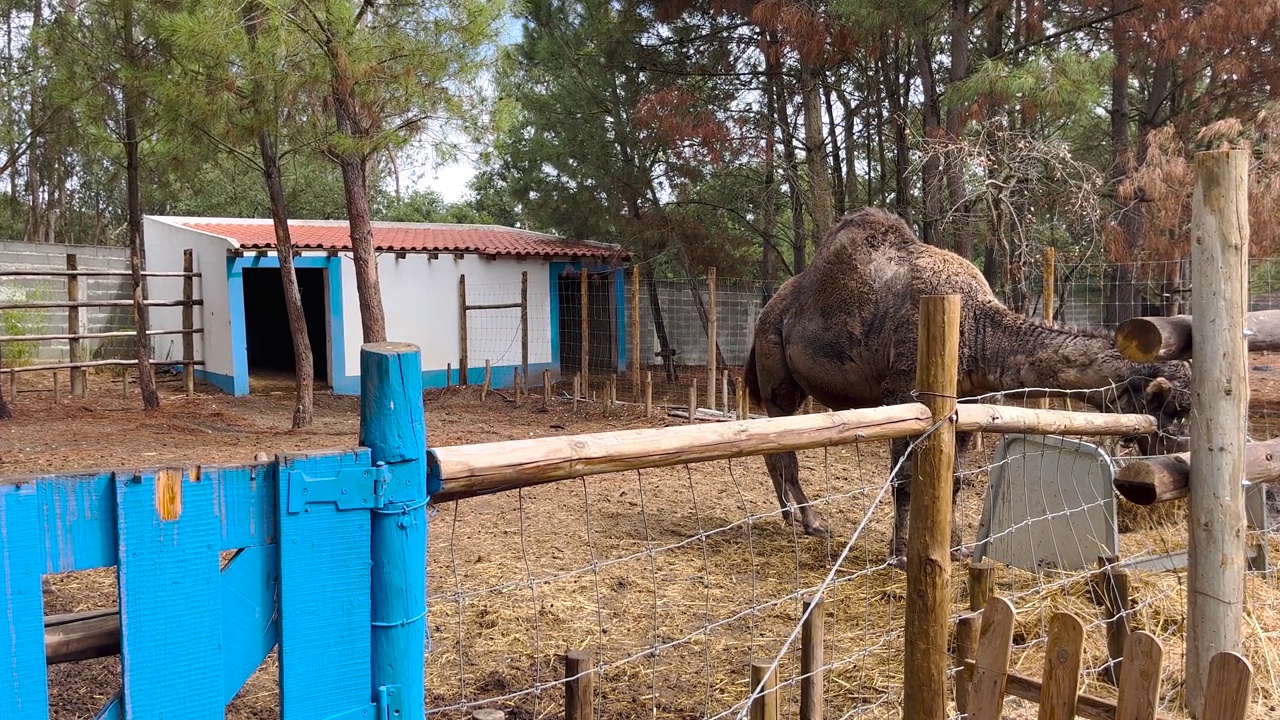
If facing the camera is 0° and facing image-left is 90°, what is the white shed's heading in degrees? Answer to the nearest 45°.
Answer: approximately 315°

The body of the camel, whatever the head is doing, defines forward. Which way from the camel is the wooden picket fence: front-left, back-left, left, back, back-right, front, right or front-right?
right

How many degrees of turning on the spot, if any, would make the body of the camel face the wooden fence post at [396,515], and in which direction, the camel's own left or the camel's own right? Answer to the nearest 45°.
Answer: approximately 90° to the camel's own right

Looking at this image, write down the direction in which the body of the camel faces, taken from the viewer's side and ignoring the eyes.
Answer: to the viewer's right

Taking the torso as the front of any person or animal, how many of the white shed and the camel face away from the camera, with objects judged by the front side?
0

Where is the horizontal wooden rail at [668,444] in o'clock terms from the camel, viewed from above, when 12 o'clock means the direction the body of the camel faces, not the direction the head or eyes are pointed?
The horizontal wooden rail is roughly at 3 o'clock from the camel.

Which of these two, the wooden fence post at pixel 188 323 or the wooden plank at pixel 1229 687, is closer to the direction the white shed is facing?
the wooden plank

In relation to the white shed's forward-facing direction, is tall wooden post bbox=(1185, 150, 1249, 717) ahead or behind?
ahead

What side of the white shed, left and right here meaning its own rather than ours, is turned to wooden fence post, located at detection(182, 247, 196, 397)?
right

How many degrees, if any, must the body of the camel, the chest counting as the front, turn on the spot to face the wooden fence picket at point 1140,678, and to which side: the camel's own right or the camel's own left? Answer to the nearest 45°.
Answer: approximately 90° to the camel's own right

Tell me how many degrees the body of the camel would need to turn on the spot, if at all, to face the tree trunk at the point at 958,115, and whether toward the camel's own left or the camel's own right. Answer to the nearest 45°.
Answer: approximately 90° to the camel's own left

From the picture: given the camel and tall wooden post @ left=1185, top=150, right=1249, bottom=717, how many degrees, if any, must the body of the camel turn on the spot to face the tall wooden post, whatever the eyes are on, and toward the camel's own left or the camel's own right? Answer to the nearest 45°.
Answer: approximately 90° to the camel's own right
